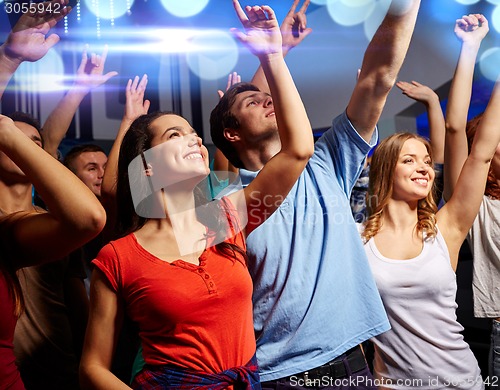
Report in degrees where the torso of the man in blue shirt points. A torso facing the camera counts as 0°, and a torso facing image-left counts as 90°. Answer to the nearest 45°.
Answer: approximately 315°
